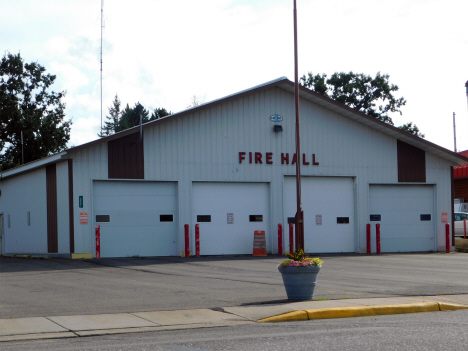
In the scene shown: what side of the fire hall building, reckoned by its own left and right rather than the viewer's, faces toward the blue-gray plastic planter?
front

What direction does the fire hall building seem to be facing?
toward the camera

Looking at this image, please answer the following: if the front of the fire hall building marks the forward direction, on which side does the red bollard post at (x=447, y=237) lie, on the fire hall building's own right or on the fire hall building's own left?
on the fire hall building's own left

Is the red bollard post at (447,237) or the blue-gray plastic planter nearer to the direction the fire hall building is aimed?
the blue-gray plastic planter
